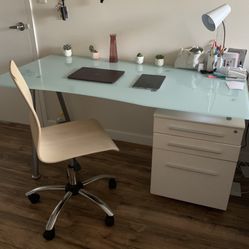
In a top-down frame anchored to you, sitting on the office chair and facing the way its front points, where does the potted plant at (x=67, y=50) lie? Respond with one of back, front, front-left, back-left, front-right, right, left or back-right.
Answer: left

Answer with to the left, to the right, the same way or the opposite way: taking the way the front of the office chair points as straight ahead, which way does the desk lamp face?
the opposite way

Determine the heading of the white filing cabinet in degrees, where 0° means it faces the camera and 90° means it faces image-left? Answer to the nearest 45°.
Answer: approximately 0°

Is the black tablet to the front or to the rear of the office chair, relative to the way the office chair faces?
to the front

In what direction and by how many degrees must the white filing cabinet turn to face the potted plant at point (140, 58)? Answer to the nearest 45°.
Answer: approximately 135° to its right

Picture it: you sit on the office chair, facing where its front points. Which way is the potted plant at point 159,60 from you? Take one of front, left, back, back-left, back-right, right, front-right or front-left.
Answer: front-left

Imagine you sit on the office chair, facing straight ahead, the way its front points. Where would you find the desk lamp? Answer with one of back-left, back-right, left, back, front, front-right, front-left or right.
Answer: front

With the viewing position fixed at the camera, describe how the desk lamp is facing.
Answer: facing the viewer and to the left of the viewer

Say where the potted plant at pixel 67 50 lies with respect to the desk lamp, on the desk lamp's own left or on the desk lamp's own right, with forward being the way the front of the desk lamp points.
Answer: on the desk lamp's own right

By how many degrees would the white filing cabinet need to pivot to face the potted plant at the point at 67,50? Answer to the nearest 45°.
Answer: approximately 135° to its right

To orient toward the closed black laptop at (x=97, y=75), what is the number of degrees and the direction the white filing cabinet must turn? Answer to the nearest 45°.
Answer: approximately 90° to its right

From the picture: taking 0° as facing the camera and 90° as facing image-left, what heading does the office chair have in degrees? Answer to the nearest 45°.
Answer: approximately 270°

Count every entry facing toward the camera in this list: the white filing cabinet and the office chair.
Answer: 1

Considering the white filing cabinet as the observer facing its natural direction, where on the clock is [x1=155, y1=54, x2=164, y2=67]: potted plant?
The potted plant is roughly at 5 o'clock from the white filing cabinet.
